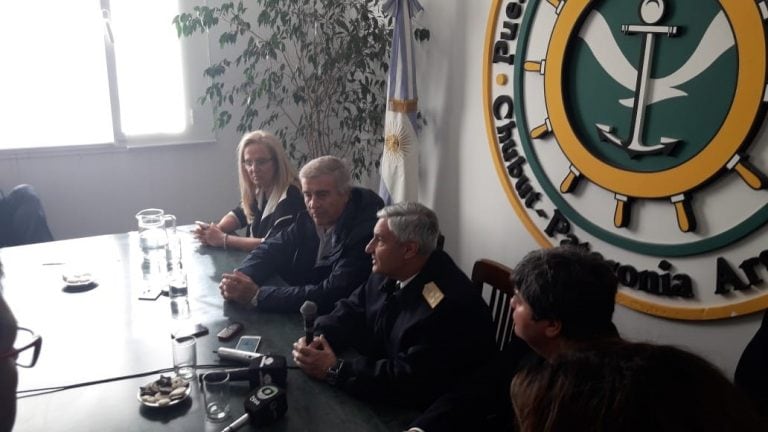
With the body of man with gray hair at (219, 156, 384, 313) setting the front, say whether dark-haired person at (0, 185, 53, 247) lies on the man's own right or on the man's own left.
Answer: on the man's own right

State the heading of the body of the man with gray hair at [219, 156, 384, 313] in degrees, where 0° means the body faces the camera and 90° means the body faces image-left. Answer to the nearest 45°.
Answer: approximately 45°

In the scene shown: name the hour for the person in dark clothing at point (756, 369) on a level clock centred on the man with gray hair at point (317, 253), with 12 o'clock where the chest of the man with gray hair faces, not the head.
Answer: The person in dark clothing is roughly at 9 o'clock from the man with gray hair.

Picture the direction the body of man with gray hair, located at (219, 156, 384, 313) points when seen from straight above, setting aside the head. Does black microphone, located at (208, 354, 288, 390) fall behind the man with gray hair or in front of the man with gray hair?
in front

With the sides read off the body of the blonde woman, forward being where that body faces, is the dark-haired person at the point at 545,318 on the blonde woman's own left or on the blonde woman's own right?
on the blonde woman's own left

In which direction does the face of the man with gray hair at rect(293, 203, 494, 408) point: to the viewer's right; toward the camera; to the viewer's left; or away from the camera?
to the viewer's left

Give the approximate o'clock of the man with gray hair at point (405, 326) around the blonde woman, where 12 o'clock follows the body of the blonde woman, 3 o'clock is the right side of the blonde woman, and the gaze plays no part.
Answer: The man with gray hair is roughly at 10 o'clock from the blonde woman.

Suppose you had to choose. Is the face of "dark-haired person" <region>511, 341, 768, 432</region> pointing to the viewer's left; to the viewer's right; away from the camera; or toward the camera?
away from the camera

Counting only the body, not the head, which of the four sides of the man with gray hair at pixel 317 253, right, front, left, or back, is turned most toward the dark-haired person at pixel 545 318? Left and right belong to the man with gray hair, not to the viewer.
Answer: left
